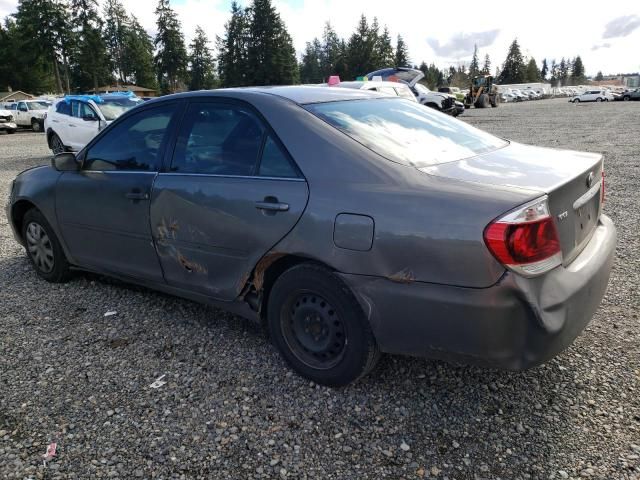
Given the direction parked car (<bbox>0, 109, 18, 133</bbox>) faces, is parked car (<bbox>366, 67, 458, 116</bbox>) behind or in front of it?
in front

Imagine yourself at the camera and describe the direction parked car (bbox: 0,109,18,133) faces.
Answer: facing the viewer and to the right of the viewer

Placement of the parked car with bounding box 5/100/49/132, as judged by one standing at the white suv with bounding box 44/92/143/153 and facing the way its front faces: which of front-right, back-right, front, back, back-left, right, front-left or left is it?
back-left

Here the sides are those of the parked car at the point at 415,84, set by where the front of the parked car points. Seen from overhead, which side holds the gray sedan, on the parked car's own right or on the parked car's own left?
on the parked car's own right

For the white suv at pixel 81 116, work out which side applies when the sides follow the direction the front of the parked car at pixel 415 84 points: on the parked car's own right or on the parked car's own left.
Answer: on the parked car's own right

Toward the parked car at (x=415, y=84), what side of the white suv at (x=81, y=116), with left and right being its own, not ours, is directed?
left

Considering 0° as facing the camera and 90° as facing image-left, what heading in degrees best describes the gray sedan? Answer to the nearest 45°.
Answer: approximately 135°

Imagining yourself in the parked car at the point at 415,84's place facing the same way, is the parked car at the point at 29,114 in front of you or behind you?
behind

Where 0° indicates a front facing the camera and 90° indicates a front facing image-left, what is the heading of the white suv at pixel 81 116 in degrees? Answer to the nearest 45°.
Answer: approximately 315°

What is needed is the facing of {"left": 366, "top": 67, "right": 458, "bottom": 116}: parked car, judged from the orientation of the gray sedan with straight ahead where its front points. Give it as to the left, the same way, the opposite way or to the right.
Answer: the opposite way
